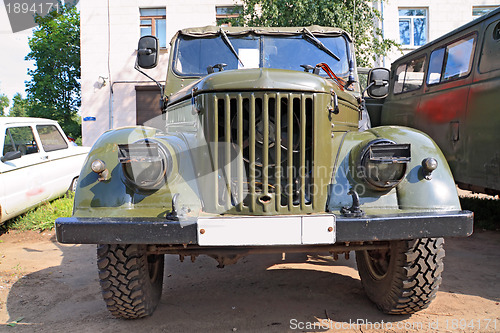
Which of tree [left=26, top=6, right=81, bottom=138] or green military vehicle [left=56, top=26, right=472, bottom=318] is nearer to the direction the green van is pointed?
the green military vehicle

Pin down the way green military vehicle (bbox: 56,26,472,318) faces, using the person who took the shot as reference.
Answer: facing the viewer

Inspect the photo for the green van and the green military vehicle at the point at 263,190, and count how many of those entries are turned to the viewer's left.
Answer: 0

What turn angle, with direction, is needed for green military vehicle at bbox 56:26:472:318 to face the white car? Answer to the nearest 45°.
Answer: approximately 135° to its right

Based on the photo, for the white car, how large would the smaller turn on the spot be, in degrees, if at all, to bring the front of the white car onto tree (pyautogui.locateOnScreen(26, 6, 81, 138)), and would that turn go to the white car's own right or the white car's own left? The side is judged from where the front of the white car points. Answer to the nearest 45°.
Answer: approximately 135° to the white car's own right

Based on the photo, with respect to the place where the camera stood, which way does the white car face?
facing the viewer and to the left of the viewer

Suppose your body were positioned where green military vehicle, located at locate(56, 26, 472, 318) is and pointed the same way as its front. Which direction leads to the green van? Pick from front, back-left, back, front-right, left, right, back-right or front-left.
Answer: back-left

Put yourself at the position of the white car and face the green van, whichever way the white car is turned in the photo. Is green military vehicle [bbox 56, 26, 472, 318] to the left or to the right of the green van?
right
